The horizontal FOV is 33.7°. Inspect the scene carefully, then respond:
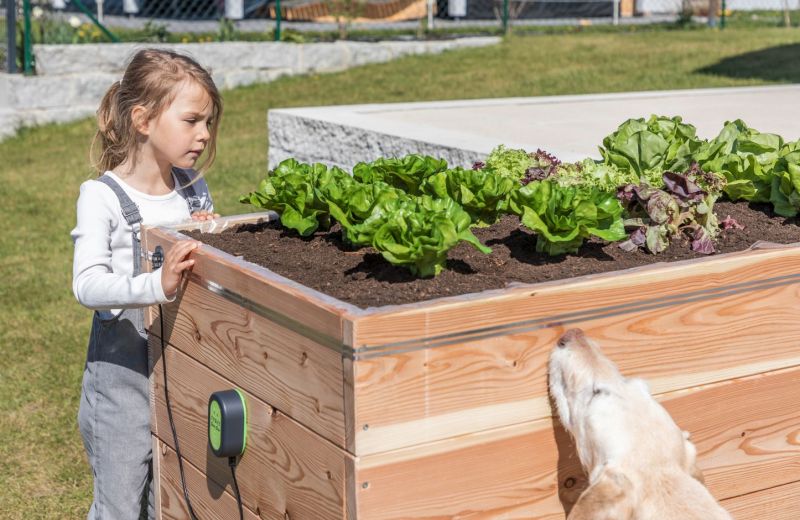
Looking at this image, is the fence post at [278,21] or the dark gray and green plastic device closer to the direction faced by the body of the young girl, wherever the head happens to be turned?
the dark gray and green plastic device

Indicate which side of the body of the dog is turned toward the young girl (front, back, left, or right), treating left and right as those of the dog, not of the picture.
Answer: front

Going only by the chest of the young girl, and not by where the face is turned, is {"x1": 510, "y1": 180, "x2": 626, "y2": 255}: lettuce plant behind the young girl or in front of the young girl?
in front

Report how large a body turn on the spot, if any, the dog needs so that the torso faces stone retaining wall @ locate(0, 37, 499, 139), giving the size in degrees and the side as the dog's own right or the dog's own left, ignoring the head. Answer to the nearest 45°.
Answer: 0° — it already faces it

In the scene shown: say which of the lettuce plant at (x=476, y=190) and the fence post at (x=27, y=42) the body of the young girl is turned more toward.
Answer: the lettuce plant

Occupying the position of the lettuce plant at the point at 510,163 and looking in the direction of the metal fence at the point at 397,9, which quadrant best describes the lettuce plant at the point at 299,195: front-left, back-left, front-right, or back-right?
back-left

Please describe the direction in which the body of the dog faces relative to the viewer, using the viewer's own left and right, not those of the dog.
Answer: facing away from the viewer and to the left of the viewer

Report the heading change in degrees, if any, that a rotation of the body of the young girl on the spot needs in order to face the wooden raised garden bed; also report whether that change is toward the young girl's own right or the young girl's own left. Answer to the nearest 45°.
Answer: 0° — they already face it

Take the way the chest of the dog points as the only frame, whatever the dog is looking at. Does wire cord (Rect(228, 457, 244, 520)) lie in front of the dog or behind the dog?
in front

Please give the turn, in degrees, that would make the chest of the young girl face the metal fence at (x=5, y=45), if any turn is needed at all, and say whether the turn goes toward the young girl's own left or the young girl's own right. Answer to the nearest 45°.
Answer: approximately 135° to the young girl's own left

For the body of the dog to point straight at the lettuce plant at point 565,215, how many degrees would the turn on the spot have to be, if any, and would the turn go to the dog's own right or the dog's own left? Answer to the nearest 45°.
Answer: approximately 45° to the dog's own right

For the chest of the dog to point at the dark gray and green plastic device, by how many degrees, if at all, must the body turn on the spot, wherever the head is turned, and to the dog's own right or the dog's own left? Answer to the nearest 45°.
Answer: approximately 45° to the dog's own left

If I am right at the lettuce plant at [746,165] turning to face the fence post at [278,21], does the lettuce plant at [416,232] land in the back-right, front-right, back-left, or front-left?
back-left

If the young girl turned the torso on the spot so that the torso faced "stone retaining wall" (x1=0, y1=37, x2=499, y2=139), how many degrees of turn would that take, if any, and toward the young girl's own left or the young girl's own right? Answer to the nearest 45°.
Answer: approximately 135° to the young girl's own left

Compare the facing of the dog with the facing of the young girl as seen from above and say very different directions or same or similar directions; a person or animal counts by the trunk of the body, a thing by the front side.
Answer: very different directions

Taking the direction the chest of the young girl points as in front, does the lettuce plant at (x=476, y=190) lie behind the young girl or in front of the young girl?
in front
